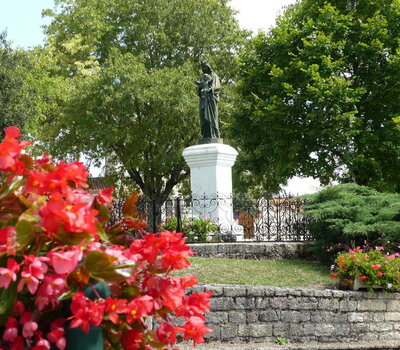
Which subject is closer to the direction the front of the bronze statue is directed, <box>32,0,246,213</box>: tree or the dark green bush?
the dark green bush

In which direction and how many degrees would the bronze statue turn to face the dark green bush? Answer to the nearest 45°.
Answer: approximately 90° to its left

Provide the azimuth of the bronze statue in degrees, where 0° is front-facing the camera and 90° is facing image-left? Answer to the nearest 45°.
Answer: approximately 45°

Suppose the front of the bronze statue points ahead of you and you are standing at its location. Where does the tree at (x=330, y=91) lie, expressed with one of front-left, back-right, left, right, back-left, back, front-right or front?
back

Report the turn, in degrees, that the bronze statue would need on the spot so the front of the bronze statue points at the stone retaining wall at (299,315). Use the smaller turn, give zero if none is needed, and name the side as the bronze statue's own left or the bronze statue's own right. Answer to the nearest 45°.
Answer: approximately 45° to the bronze statue's own left

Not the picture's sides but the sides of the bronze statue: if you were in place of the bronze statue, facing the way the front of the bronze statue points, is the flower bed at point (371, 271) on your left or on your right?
on your left
